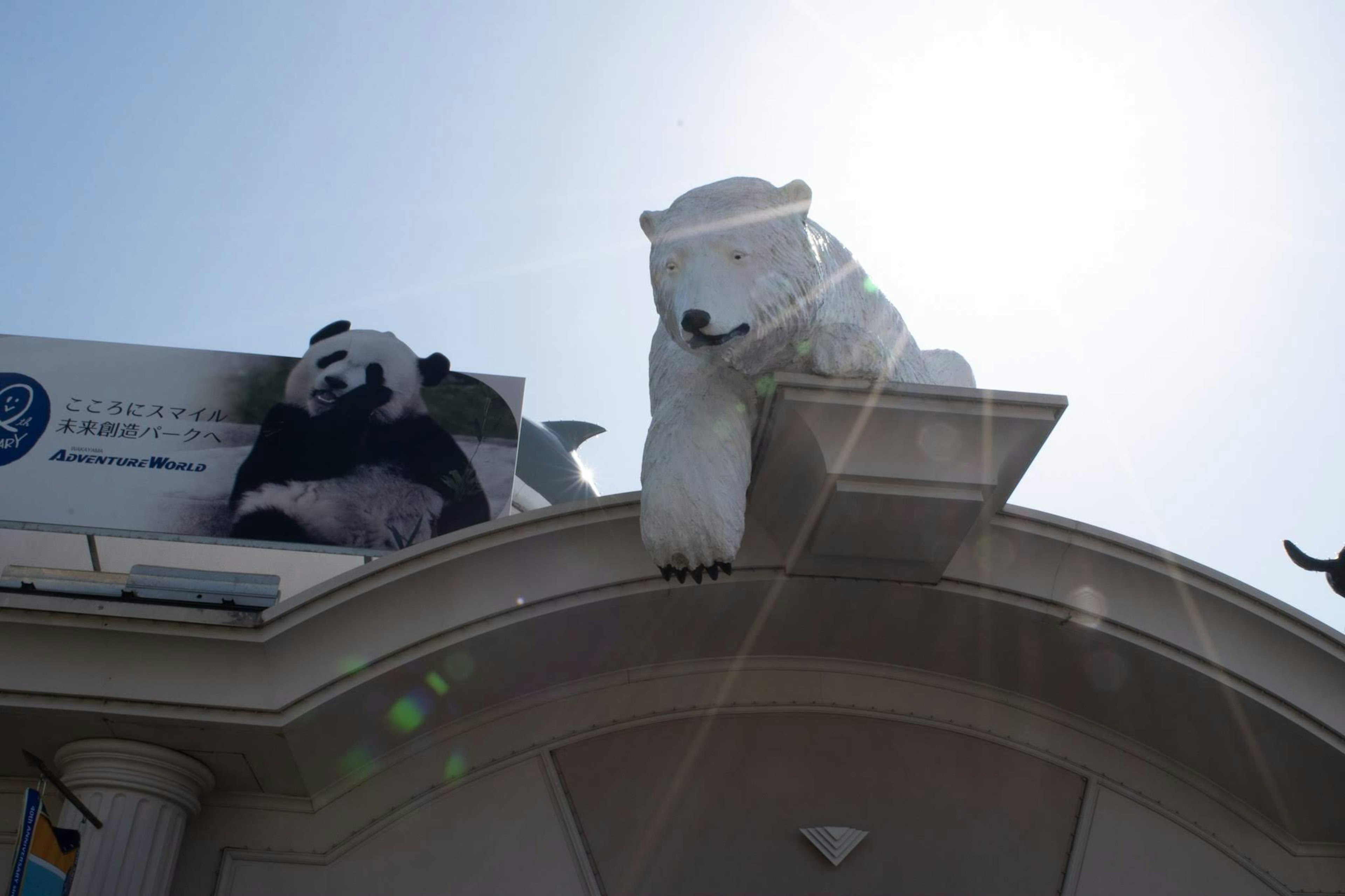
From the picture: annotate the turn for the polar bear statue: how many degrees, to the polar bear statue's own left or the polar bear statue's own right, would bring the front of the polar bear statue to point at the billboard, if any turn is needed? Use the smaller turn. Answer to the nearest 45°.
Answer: approximately 90° to the polar bear statue's own right

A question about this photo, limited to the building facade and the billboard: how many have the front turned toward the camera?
2

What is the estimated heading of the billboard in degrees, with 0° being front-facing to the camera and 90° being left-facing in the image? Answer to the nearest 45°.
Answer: approximately 0°

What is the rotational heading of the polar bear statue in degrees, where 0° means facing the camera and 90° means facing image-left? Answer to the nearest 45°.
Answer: approximately 45°

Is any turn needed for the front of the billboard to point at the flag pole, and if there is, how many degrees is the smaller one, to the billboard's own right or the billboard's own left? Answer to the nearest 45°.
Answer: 0° — it already faces it

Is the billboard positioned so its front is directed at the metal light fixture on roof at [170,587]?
yes
